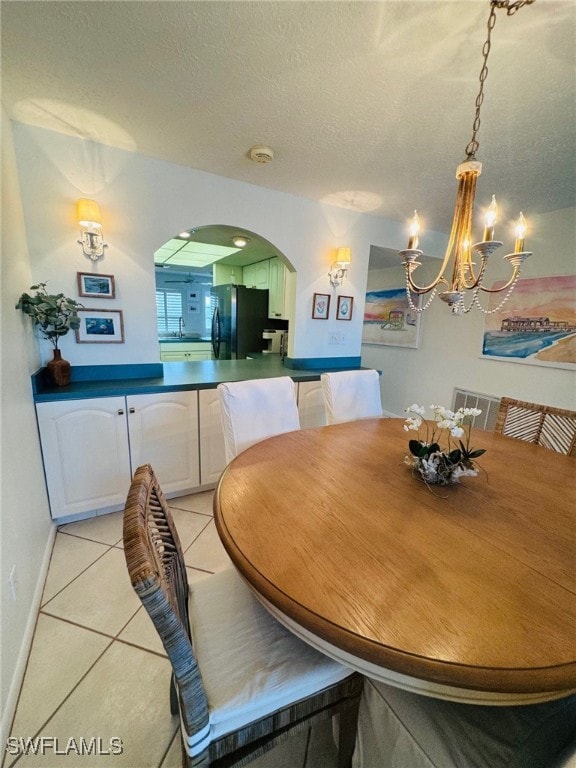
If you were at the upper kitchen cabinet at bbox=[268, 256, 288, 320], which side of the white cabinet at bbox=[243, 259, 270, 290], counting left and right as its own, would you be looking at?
left

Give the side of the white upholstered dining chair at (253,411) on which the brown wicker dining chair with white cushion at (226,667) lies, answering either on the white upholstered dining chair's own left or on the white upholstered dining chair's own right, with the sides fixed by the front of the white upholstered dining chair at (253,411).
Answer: on the white upholstered dining chair's own right

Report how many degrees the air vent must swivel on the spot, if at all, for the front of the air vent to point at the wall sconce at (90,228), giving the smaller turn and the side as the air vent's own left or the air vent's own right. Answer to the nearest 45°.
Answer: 0° — it already faces it

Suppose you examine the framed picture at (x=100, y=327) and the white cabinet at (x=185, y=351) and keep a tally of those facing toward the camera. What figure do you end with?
2

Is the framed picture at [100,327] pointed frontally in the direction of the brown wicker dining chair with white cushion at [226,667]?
yes

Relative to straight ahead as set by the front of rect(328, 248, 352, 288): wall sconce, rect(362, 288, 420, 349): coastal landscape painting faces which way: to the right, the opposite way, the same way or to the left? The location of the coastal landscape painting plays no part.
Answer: to the right

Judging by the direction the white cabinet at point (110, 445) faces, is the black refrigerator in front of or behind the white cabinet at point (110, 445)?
behind

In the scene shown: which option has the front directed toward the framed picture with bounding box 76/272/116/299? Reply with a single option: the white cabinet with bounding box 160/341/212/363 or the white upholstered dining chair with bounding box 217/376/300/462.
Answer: the white cabinet

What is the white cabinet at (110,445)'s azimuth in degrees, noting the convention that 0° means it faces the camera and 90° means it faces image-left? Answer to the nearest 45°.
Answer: approximately 0°

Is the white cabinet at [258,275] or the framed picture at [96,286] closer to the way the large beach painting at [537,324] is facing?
the framed picture
